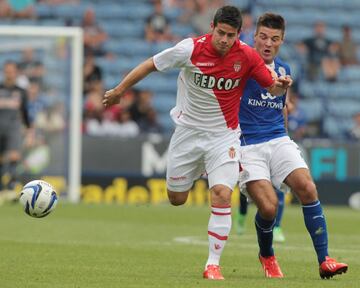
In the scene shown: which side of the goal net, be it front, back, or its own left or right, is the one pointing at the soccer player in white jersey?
front

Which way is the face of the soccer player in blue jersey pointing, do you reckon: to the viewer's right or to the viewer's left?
to the viewer's left

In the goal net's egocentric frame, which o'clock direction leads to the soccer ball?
The soccer ball is roughly at 12 o'clock from the goal net.

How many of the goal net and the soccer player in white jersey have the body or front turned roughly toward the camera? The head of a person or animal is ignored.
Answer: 2

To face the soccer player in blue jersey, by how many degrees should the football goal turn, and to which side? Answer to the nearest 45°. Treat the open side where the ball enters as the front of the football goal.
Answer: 0° — it already faces them

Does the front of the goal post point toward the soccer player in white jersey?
yes

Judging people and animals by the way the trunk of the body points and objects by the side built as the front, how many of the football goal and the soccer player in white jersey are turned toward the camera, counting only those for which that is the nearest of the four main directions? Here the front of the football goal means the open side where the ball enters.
2
